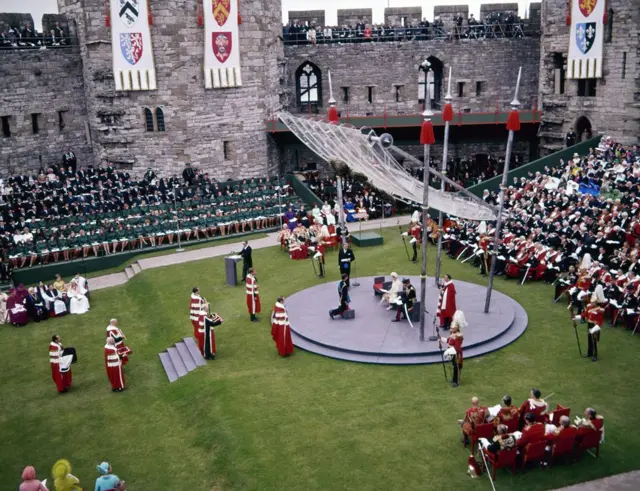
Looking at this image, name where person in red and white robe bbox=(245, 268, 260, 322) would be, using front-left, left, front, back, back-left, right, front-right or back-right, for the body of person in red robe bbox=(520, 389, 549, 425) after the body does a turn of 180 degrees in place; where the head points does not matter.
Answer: back

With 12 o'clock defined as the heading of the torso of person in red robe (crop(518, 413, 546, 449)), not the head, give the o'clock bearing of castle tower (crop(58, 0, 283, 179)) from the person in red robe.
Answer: The castle tower is roughly at 12 o'clock from the person in red robe.

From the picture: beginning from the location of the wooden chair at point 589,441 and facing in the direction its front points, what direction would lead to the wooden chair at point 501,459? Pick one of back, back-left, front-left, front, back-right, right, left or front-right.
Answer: left

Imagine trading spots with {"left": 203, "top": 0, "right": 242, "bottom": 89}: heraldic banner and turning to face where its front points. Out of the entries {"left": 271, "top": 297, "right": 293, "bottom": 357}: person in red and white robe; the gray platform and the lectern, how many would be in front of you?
3

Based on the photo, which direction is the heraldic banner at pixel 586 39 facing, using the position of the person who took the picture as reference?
facing the viewer

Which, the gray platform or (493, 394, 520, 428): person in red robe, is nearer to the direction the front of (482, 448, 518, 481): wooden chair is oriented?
the gray platform

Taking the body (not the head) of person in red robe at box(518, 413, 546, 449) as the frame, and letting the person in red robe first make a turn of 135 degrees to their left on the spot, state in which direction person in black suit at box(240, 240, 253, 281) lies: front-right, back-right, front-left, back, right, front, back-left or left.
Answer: back-right

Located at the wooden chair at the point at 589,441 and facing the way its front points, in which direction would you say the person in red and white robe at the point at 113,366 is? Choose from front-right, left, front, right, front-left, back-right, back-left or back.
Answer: front-left

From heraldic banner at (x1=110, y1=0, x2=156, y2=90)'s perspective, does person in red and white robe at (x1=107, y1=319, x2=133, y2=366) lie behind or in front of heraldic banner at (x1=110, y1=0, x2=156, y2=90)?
in front

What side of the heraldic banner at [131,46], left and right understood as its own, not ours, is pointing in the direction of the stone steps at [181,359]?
front

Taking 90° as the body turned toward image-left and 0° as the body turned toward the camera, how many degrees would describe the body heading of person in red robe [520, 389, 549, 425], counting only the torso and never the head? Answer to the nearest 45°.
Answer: approximately 135°

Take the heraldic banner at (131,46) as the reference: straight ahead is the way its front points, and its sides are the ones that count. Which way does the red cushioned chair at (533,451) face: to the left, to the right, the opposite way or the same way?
the opposite way

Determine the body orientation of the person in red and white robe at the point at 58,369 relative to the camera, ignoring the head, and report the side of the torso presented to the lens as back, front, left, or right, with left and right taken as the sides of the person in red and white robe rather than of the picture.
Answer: right

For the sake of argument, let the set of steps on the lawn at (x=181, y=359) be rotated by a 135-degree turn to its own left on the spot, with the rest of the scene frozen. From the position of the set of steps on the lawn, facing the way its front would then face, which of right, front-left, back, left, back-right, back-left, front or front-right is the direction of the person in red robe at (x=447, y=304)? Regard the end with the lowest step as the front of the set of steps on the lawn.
front

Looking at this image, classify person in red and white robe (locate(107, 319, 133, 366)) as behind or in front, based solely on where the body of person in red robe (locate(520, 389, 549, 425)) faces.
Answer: in front

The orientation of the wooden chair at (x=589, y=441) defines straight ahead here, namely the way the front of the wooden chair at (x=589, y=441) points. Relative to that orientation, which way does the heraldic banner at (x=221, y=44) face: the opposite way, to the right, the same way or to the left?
the opposite way

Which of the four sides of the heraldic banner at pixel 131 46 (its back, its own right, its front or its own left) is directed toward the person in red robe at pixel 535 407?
front
